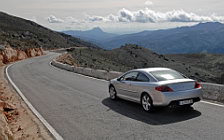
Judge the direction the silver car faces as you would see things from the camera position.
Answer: facing away from the viewer and to the left of the viewer

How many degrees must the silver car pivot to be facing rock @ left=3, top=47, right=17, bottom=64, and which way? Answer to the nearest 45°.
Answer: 0° — it already faces it
